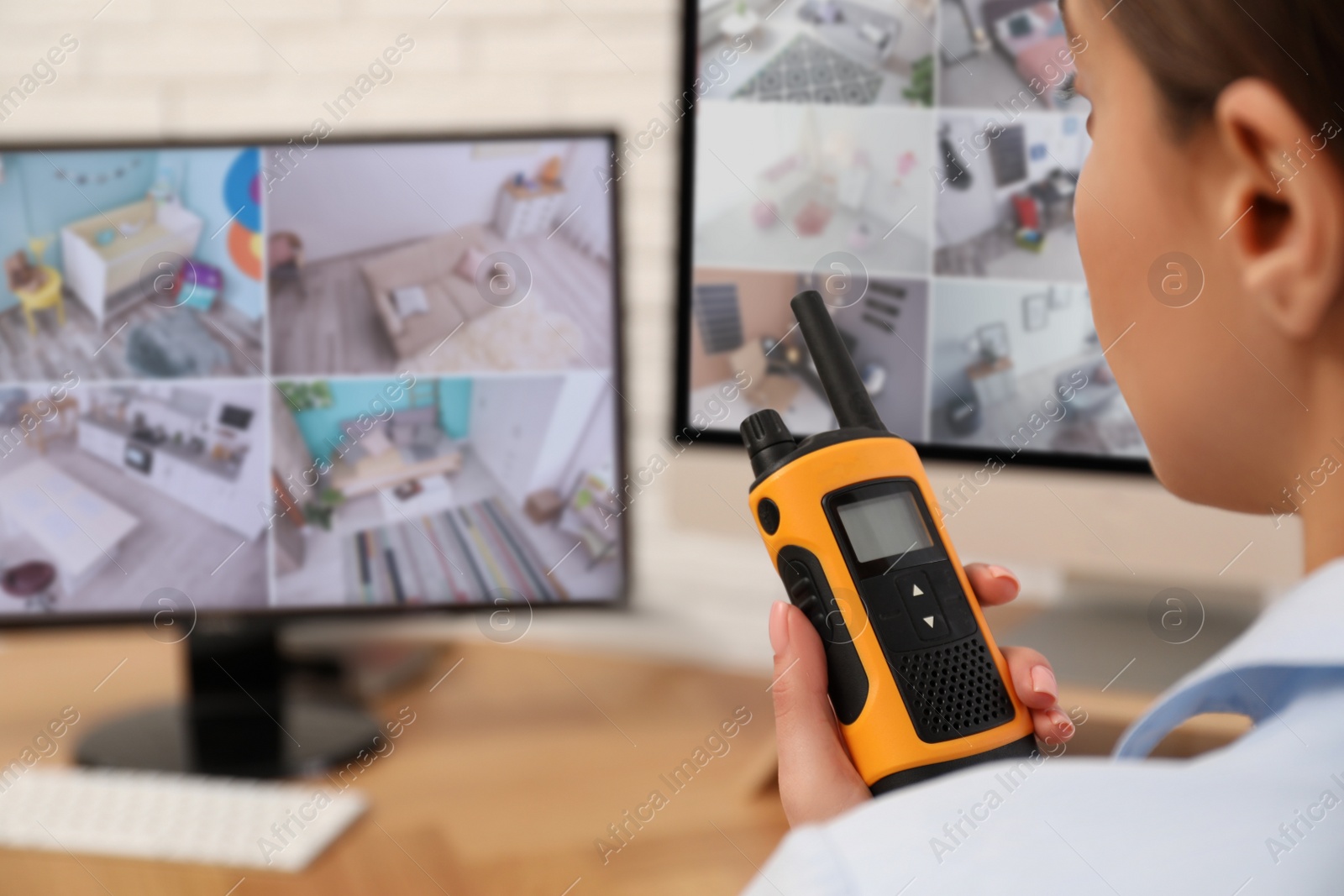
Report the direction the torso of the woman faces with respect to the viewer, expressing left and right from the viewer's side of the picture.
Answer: facing away from the viewer and to the left of the viewer

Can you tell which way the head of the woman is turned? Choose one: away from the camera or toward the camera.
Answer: away from the camera

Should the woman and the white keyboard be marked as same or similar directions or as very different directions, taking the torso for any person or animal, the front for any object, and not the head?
very different directions

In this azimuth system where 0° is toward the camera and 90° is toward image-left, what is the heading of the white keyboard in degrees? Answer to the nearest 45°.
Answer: approximately 0°

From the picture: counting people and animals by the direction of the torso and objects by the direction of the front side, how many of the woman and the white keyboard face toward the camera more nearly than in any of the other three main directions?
1
